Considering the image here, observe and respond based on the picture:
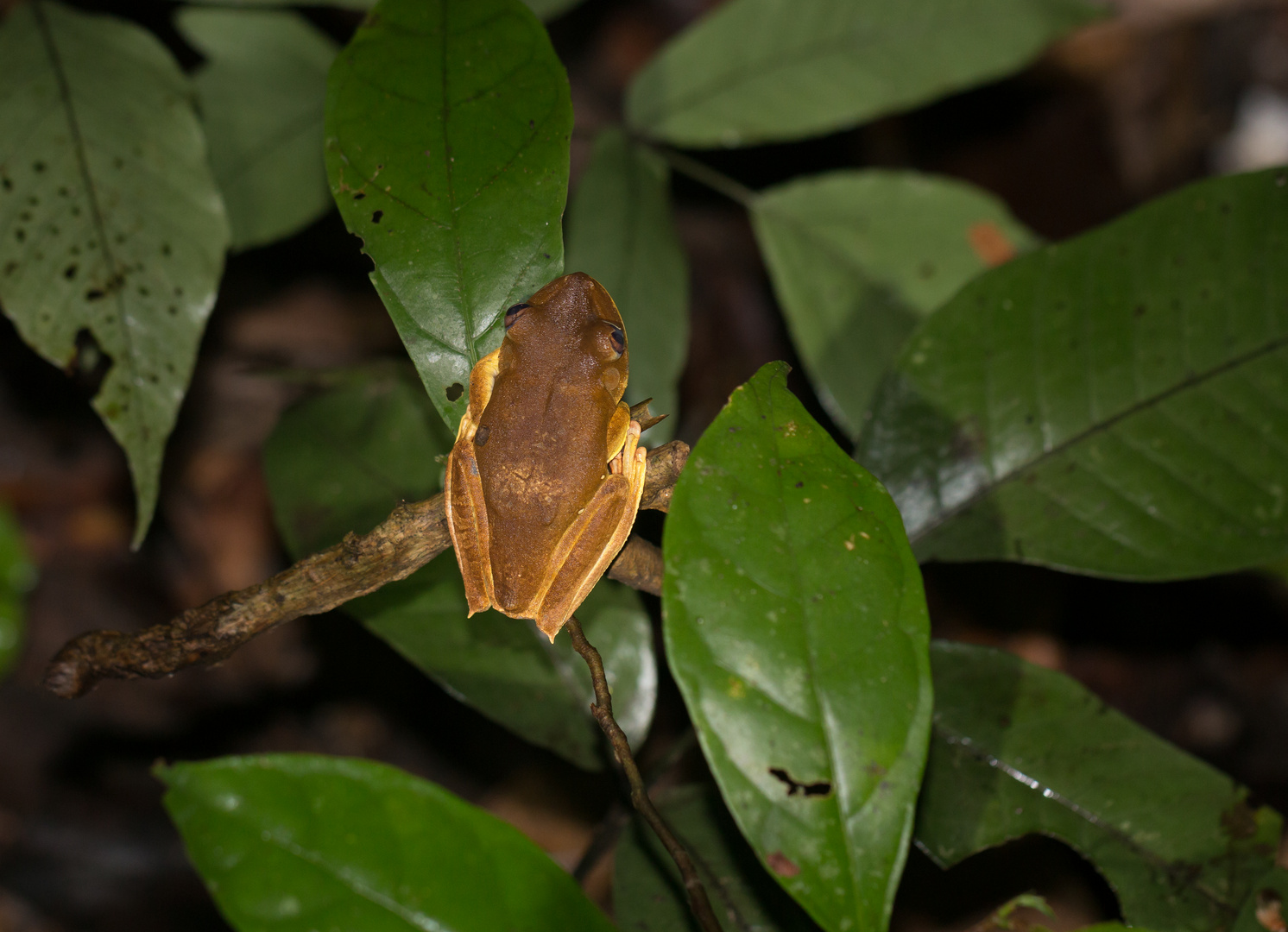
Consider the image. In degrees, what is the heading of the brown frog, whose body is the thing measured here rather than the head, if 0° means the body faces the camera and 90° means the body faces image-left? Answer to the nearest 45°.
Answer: approximately 180°
